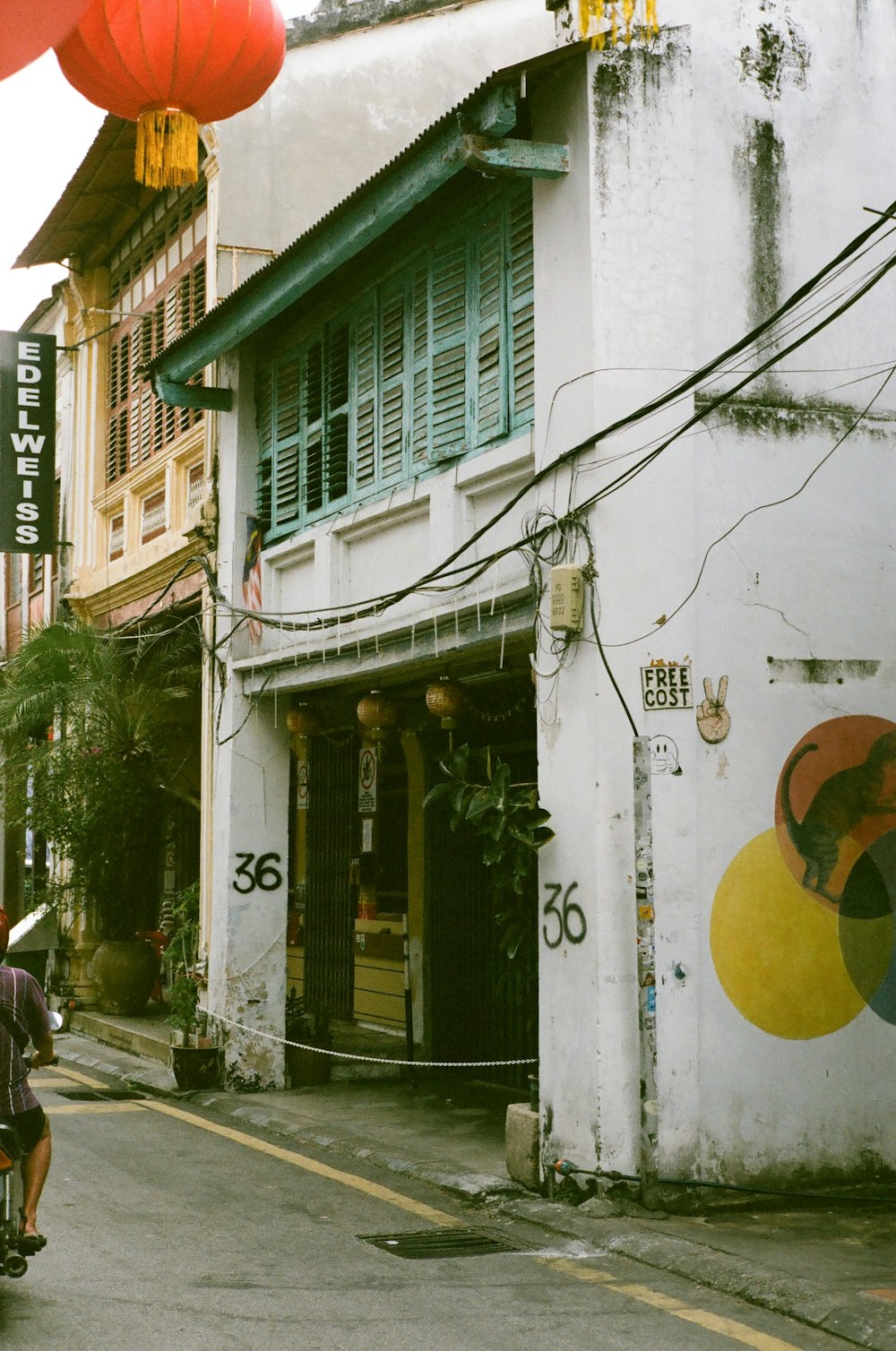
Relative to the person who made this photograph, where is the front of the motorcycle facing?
facing away from the viewer

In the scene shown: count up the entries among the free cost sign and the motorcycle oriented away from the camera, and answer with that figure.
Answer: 1

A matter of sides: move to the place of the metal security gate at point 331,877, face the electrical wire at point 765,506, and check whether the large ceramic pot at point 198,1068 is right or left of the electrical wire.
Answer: right

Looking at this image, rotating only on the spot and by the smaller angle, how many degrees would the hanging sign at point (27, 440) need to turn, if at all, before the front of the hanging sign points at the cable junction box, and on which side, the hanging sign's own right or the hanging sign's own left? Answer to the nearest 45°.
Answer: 0° — it already faces it

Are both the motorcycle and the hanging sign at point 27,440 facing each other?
yes

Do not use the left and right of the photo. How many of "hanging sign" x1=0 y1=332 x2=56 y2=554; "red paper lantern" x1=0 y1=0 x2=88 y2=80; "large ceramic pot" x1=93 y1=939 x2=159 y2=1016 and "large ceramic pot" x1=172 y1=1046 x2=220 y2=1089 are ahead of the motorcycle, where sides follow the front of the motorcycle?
3

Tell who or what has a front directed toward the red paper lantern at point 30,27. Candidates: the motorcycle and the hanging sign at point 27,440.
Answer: the hanging sign

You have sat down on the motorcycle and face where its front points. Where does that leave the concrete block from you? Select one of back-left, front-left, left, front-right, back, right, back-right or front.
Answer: front-right

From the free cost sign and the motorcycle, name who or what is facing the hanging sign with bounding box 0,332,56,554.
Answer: the motorcycle

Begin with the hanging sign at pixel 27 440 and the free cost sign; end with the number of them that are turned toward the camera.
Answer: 2

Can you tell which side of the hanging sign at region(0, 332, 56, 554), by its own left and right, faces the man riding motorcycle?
front

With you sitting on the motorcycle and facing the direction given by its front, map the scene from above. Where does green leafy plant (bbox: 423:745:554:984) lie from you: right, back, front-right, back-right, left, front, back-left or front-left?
front-right

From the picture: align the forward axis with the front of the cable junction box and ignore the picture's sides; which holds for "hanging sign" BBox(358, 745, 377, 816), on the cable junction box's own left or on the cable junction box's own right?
on the cable junction box's own right
